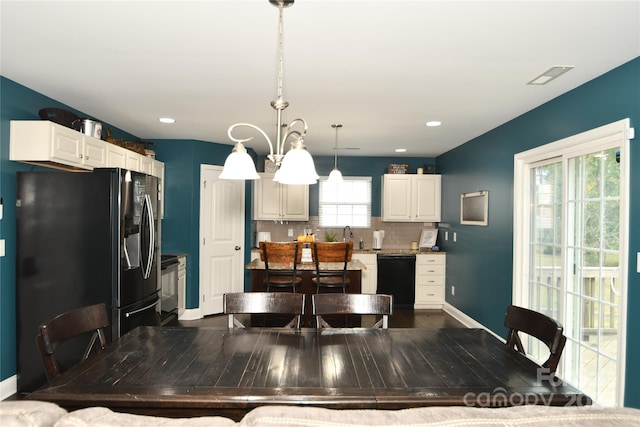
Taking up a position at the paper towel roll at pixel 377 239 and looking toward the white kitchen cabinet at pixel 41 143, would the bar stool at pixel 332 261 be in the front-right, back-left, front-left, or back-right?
front-left

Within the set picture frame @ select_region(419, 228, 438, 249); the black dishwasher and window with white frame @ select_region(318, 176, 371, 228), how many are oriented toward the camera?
3

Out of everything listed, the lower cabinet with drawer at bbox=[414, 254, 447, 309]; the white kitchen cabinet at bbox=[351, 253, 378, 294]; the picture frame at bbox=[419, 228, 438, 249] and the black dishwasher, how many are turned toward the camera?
4

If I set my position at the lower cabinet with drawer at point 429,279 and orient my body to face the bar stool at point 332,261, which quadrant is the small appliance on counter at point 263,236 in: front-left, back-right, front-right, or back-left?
front-right

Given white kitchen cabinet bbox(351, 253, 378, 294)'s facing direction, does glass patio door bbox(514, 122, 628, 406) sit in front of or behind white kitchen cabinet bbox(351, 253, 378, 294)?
in front

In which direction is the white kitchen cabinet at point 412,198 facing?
toward the camera

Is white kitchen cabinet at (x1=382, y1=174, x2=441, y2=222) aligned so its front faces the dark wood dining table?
yes

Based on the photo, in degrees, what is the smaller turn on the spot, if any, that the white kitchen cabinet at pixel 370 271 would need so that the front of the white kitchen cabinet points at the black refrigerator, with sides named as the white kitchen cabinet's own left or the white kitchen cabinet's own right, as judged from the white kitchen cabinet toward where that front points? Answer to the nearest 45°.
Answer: approximately 45° to the white kitchen cabinet's own right

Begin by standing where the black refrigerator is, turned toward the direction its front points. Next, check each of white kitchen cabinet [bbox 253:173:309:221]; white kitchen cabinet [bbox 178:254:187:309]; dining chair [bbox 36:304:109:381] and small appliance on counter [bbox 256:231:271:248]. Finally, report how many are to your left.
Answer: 3

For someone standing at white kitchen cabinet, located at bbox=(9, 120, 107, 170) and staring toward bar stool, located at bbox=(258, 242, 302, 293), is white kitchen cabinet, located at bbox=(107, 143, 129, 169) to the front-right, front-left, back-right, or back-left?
front-left

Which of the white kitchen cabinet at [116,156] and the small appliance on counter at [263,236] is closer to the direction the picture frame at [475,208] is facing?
the white kitchen cabinet

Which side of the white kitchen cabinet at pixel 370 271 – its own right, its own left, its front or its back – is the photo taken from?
front

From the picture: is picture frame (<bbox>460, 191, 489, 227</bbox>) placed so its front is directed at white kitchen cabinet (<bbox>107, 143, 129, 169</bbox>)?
yes

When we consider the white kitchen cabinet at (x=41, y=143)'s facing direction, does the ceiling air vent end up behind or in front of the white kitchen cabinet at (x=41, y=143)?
in front
